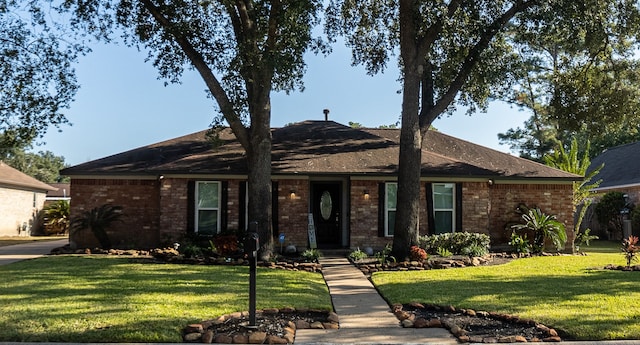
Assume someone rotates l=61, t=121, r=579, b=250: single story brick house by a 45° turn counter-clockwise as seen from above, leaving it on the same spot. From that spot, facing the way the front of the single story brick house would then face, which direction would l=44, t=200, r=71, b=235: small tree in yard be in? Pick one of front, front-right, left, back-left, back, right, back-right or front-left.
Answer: back

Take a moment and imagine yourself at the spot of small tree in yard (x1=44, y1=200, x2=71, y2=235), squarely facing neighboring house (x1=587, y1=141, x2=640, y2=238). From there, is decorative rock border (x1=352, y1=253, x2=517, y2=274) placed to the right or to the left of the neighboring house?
right

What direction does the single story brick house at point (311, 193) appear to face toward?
toward the camera

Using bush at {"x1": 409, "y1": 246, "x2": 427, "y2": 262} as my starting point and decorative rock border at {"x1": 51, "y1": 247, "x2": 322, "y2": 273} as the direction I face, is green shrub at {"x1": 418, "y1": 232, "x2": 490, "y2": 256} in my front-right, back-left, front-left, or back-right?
back-right

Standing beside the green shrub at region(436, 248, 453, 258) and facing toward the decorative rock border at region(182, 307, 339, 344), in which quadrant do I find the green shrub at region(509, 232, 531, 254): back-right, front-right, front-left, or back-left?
back-left

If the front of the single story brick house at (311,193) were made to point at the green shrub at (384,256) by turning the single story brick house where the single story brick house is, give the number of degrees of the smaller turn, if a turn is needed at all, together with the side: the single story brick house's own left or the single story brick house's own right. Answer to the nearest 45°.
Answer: approximately 45° to the single story brick house's own left

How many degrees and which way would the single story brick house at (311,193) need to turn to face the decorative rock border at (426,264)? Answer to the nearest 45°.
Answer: approximately 45° to its left

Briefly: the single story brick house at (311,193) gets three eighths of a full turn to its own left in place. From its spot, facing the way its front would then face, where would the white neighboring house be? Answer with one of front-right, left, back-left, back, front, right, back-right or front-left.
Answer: left

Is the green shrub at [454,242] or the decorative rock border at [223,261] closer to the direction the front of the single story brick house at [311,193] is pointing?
the decorative rock border

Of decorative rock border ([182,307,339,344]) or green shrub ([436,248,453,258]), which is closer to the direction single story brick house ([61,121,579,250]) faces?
the decorative rock border

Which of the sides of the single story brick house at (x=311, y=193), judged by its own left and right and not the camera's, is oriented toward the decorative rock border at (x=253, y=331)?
front

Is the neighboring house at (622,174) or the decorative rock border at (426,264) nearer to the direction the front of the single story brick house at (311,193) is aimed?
the decorative rock border

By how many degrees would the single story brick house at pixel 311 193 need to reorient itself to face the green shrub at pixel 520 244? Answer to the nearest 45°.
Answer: approximately 90° to its left

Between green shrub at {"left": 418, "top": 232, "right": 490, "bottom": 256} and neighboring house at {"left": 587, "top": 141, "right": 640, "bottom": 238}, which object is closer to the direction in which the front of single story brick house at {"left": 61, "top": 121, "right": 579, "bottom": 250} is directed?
the green shrub
